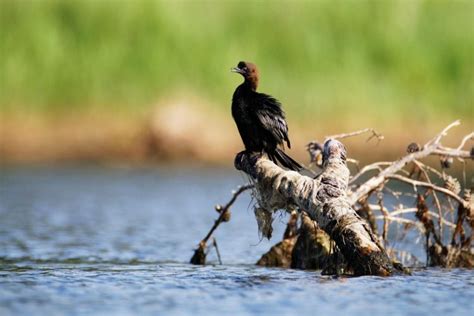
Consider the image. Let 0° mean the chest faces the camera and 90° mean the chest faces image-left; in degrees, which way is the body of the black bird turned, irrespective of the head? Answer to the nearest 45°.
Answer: approximately 90°
